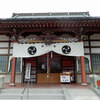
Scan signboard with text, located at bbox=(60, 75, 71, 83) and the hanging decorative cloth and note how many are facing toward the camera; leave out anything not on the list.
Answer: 2

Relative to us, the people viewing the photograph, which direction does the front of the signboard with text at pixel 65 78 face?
facing the viewer

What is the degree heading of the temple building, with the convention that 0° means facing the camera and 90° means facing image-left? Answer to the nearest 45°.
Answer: approximately 0°
